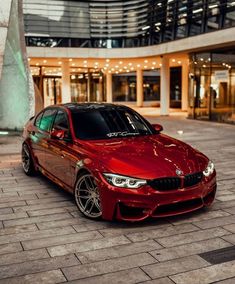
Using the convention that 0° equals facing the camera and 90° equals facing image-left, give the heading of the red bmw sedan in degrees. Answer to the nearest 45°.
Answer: approximately 315°

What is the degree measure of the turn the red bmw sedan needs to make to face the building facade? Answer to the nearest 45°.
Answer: approximately 135° to its left

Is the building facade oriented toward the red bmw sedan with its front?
yes

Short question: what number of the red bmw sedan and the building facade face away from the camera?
0
